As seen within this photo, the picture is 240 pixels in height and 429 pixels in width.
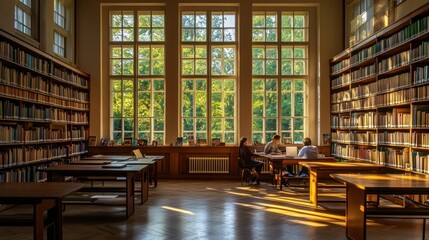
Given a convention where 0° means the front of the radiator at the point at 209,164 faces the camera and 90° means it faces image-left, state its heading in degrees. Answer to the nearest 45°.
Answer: approximately 0°

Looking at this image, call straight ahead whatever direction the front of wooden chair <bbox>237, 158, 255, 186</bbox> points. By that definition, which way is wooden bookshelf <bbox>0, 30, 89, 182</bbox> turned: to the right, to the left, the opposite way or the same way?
the same way

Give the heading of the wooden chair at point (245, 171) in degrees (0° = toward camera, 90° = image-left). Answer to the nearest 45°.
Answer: approximately 270°

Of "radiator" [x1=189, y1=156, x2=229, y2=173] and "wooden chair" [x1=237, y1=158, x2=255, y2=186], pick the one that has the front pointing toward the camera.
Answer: the radiator

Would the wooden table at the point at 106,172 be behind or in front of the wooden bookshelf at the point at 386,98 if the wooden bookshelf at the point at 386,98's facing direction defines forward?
in front

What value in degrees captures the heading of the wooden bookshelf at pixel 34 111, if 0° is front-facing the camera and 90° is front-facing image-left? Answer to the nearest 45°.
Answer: approximately 315°

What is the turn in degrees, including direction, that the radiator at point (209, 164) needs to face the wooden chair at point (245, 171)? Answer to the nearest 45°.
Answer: approximately 45° to its left

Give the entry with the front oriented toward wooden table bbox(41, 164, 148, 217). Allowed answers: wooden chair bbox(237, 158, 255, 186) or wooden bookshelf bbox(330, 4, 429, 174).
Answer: the wooden bookshelf

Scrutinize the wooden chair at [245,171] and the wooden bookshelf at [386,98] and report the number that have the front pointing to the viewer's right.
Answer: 1

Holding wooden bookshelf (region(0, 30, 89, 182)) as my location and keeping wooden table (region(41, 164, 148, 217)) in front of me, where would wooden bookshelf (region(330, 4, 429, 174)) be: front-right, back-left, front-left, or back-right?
front-left

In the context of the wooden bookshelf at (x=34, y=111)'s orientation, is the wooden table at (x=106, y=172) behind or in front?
in front

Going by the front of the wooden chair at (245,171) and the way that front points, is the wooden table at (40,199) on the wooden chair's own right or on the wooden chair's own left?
on the wooden chair's own right

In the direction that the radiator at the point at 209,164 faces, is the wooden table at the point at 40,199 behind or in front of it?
in front

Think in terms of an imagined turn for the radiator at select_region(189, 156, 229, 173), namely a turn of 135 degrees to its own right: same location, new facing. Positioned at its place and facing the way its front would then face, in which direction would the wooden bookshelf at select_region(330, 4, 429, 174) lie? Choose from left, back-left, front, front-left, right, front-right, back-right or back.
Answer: back

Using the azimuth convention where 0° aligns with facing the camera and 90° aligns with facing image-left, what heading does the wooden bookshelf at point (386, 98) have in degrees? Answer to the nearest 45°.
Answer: approximately 45°
